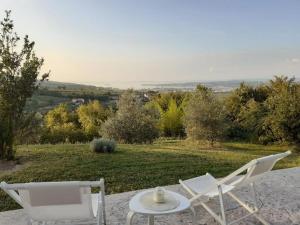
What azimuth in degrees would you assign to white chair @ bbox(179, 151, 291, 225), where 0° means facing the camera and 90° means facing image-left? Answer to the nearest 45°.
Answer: approximately 135°

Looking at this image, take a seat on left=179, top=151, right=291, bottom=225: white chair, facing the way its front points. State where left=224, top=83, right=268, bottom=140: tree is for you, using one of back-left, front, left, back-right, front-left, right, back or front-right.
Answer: front-right

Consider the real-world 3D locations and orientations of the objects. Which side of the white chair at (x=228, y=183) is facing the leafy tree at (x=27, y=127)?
front

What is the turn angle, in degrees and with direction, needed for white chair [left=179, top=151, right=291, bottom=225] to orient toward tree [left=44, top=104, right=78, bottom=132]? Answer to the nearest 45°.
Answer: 0° — it already faces it

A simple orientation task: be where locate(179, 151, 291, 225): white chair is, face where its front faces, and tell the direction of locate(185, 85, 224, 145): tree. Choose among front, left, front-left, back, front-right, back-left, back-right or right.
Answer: front-right

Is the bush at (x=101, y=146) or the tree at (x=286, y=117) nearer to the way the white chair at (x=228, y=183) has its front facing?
the bush

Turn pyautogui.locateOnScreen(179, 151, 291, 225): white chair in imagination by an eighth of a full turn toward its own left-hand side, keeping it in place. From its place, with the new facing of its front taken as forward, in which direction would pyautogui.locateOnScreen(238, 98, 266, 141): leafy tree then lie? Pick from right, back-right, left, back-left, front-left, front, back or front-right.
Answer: right

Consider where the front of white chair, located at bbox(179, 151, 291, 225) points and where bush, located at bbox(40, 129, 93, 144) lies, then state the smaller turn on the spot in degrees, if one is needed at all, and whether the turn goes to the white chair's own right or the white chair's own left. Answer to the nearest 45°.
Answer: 0° — it already faces it
